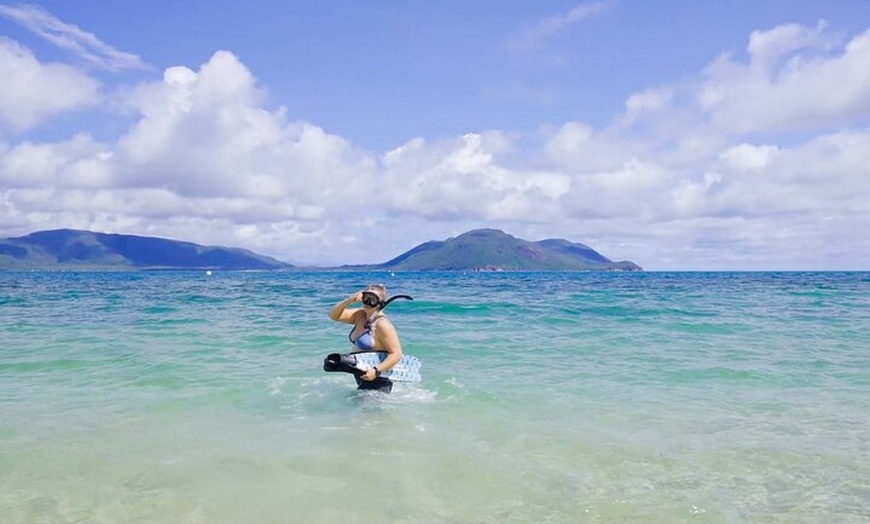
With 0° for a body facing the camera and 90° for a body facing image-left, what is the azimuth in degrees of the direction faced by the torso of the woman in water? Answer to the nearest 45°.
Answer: approximately 45°
